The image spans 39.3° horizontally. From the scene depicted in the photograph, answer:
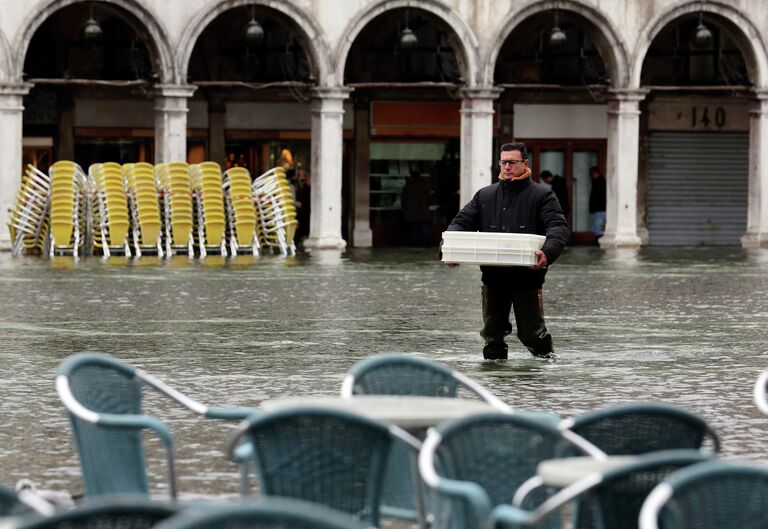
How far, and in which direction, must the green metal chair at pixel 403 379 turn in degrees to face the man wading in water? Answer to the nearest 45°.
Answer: approximately 135° to its left

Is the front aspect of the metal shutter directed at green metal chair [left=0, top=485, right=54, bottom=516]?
yes

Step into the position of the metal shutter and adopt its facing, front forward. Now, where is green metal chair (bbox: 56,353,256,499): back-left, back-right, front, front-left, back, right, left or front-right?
front

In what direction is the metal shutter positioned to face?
toward the camera

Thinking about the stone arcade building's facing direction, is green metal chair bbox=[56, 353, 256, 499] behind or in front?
in front

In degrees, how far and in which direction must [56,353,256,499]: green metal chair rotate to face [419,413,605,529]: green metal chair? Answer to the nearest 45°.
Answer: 0° — it already faces it

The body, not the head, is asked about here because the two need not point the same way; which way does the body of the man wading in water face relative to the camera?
toward the camera

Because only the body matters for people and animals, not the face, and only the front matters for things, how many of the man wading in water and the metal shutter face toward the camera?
2

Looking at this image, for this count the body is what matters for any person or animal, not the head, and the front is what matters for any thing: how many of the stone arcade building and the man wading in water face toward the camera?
2
